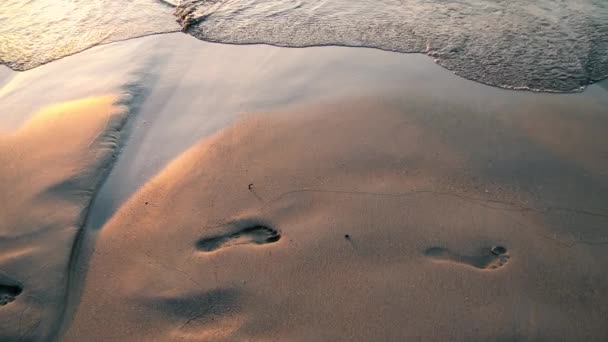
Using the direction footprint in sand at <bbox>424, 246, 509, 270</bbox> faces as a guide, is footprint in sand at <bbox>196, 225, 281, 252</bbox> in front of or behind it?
behind

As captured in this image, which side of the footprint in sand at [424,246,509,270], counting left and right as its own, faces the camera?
right

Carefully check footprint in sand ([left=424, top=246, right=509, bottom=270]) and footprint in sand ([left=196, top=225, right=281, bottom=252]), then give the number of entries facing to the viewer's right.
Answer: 2

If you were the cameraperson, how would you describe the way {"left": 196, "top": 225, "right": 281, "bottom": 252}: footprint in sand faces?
facing to the right of the viewer

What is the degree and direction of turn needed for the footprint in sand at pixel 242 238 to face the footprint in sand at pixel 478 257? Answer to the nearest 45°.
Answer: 0° — it already faces it
